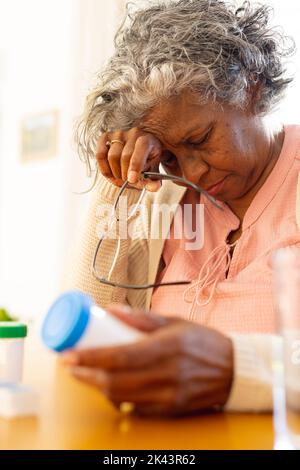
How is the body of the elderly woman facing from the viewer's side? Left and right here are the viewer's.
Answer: facing the viewer and to the left of the viewer

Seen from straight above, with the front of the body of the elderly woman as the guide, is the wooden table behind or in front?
in front

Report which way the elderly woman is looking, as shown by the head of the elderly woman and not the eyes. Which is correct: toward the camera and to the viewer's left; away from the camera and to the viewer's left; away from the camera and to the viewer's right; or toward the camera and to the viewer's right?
toward the camera and to the viewer's left

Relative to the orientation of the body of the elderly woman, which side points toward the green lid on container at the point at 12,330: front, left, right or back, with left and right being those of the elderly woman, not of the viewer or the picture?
front

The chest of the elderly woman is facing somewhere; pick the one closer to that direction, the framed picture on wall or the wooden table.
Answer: the wooden table

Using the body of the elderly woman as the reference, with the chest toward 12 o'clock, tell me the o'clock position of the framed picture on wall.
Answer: The framed picture on wall is roughly at 4 o'clock from the elderly woman.

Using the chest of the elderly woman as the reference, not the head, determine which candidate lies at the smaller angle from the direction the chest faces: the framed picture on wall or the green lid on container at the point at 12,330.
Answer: the green lid on container
